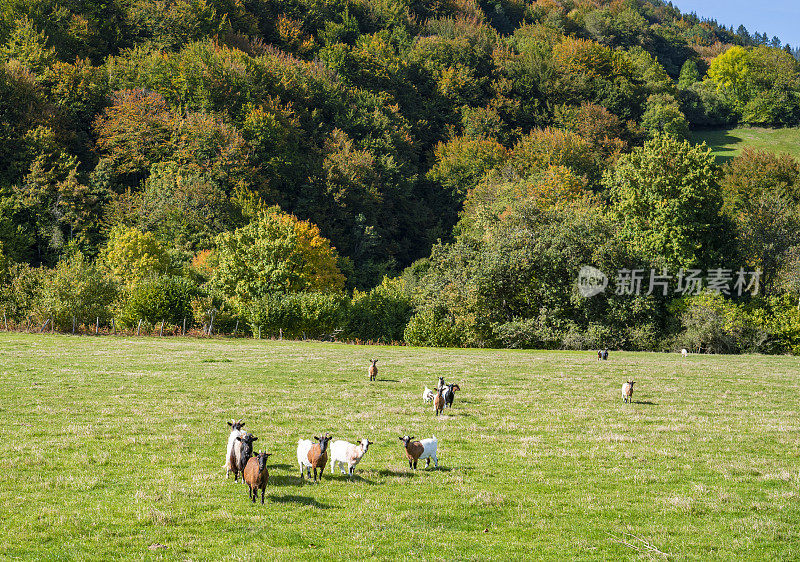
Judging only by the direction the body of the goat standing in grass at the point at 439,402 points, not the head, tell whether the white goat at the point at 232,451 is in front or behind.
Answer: in front

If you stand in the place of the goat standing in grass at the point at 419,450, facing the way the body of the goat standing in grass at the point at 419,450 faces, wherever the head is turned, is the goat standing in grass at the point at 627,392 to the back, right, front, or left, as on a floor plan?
back

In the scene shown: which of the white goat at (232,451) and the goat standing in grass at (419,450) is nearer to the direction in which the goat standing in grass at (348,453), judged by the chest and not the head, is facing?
the goat standing in grass

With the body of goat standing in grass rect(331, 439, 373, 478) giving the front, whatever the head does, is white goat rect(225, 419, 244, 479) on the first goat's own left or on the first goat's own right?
on the first goat's own right

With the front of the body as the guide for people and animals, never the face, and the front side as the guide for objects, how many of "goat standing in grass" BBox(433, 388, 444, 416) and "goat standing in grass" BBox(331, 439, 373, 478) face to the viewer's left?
0

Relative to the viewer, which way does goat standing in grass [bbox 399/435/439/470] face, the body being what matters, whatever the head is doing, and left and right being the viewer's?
facing the viewer and to the left of the viewer

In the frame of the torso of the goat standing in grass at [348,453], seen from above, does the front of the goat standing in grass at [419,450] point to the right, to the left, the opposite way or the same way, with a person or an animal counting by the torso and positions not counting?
to the right

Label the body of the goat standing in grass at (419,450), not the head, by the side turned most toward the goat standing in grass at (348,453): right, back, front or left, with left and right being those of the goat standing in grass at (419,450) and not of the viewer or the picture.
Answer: front

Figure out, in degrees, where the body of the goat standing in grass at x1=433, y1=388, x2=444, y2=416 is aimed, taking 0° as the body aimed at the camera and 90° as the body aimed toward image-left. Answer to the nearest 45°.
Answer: approximately 0°

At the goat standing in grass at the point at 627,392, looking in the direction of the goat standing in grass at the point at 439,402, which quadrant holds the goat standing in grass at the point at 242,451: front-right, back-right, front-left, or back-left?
front-left

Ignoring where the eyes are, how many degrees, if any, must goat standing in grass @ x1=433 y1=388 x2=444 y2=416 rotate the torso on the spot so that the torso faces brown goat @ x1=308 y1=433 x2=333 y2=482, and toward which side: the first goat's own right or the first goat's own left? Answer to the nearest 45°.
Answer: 0° — it already faces it

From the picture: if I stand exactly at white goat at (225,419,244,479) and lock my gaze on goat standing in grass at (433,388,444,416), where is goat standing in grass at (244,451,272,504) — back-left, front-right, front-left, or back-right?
back-right

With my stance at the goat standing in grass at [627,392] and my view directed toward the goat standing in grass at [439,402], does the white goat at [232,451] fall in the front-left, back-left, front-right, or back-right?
front-left

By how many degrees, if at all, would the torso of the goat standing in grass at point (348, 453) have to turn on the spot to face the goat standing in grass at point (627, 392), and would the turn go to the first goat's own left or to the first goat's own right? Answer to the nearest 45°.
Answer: approximately 90° to the first goat's own left

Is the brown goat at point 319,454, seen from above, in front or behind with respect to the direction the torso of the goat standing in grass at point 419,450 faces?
in front
